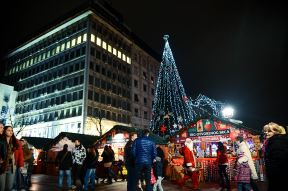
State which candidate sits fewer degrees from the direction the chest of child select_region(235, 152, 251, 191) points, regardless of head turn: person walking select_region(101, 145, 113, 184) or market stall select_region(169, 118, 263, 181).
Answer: the market stall

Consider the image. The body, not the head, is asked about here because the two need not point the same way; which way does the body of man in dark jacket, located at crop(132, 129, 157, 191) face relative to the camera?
away from the camera

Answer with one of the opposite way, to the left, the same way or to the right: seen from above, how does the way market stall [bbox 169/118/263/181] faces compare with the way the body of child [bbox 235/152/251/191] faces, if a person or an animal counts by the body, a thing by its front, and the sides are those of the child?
the opposite way

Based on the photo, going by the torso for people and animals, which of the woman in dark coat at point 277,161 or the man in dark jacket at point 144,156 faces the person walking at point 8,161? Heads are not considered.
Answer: the woman in dark coat

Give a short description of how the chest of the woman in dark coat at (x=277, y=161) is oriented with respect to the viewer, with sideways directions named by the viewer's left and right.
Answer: facing to the left of the viewer

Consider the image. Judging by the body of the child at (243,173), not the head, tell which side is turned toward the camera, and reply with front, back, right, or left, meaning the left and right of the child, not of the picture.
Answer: back

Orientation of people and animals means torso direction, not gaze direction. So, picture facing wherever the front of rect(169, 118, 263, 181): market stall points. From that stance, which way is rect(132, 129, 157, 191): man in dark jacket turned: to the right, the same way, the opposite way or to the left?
the opposite way
